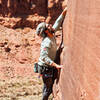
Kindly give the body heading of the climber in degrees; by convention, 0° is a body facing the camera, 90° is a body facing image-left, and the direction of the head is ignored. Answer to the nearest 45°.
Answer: approximately 270°
